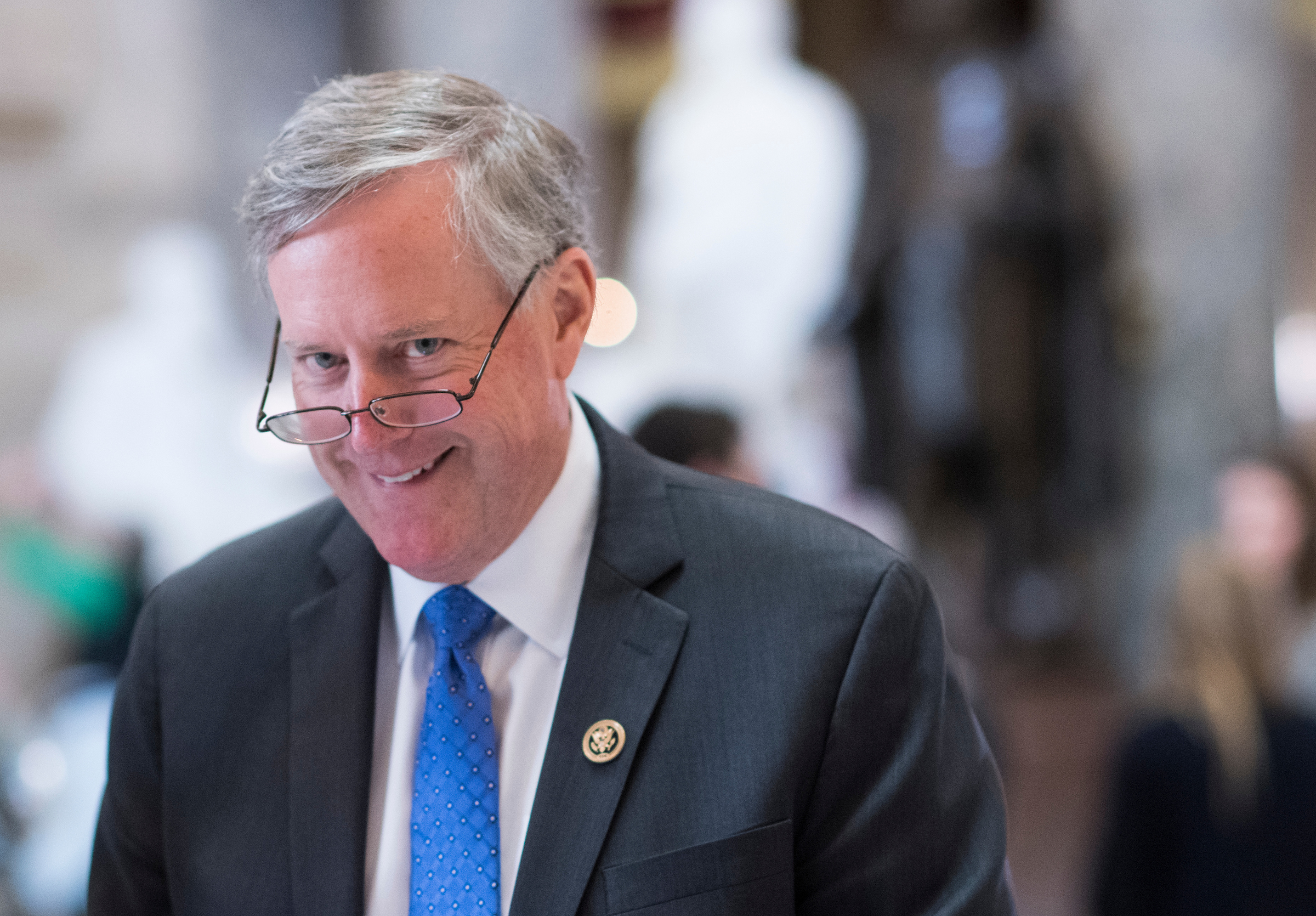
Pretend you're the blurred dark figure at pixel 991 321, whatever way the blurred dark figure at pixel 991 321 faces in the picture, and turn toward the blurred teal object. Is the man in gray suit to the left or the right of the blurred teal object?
left

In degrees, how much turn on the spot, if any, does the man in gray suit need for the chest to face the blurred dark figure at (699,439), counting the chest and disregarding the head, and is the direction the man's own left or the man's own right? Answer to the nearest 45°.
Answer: approximately 135° to the man's own right

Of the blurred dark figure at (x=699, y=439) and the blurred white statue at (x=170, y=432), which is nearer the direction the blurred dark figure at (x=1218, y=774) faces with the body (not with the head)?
the blurred white statue

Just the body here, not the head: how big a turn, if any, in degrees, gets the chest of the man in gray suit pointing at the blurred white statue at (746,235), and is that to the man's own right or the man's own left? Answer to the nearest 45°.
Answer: approximately 135° to the man's own right

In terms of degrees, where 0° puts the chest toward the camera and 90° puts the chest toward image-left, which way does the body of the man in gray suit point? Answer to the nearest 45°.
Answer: approximately 45°

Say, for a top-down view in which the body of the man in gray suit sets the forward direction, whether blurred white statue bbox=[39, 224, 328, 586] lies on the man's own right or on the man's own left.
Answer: on the man's own right

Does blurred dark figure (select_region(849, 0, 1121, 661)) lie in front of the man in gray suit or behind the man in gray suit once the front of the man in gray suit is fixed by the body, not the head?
behind
